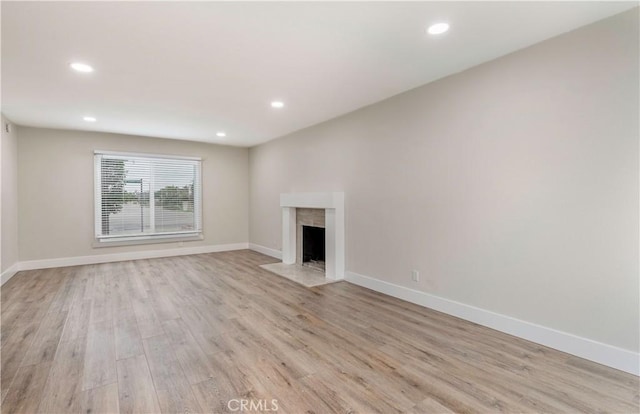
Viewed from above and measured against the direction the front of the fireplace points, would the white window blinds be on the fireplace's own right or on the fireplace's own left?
on the fireplace's own right

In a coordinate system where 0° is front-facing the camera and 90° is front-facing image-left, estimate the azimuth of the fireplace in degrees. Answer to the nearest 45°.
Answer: approximately 45°

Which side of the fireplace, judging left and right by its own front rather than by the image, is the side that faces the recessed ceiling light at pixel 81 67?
front

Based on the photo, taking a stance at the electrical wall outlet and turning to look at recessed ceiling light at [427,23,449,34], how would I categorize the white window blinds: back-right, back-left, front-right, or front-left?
back-right

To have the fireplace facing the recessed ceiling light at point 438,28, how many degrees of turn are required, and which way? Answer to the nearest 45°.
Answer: approximately 45° to its left

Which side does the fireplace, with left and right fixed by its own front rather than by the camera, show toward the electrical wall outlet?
left
